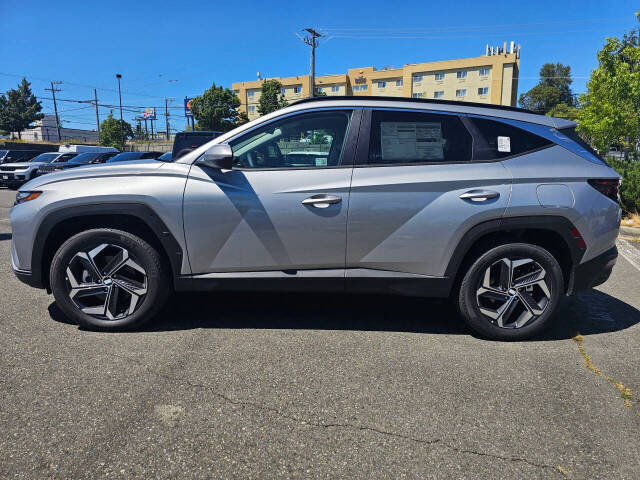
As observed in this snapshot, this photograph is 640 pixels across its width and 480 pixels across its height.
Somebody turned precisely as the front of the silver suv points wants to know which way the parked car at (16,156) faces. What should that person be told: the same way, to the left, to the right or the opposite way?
to the left

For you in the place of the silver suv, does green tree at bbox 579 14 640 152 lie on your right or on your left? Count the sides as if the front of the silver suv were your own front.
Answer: on your right

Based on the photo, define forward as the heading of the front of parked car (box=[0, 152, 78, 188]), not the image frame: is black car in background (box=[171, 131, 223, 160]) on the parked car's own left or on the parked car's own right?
on the parked car's own left

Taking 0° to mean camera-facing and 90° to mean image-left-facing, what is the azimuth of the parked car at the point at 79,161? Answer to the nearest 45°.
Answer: approximately 45°

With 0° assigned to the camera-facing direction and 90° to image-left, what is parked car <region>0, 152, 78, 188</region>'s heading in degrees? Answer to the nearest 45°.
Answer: approximately 45°

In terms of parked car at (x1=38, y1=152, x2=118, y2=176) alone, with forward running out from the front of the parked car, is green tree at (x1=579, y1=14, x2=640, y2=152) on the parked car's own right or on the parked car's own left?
on the parked car's own left

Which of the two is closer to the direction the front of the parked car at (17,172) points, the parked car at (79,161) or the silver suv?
the silver suv

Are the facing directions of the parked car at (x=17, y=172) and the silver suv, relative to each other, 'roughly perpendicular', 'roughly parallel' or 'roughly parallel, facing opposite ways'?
roughly perpendicular

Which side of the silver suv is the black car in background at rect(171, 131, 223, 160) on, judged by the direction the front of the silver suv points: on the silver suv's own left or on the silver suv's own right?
on the silver suv's own right

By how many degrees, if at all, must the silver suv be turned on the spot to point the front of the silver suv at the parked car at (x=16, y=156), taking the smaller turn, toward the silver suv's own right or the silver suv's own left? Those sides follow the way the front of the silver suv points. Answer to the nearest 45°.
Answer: approximately 45° to the silver suv's own right

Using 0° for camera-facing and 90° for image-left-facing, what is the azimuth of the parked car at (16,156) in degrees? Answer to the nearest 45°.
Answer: approximately 45°

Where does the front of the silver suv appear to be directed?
to the viewer's left

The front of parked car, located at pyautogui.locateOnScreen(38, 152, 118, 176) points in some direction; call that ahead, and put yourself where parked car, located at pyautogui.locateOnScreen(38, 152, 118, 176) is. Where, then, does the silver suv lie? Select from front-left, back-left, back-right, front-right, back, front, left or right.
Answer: front-left

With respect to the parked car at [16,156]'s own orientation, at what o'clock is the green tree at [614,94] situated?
The green tree is roughly at 9 o'clock from the parked car.

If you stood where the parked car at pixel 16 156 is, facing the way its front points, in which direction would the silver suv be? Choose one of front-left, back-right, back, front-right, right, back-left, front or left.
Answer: front-left

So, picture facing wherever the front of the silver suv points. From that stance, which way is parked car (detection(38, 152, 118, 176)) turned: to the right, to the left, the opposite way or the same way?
to the left
